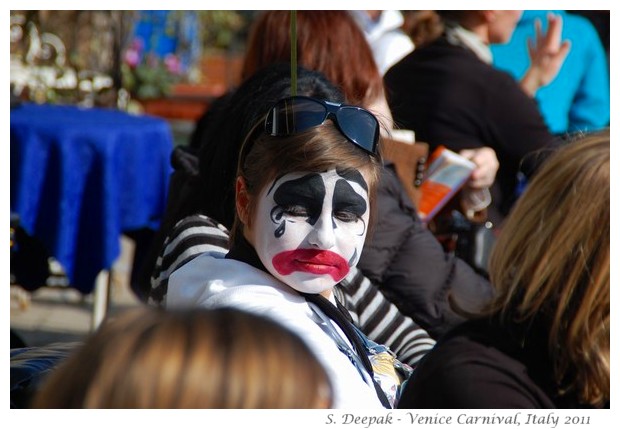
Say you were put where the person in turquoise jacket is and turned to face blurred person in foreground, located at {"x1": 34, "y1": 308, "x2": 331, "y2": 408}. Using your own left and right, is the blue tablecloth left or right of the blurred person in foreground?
right

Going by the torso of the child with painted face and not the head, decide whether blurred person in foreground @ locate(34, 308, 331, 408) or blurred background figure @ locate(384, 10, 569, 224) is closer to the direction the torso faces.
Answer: the blurred person in foreground

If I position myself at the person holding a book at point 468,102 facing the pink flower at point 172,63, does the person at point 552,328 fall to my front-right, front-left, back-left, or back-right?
back-left

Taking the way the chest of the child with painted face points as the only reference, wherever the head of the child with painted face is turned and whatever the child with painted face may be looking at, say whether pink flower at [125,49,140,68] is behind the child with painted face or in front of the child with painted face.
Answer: behind

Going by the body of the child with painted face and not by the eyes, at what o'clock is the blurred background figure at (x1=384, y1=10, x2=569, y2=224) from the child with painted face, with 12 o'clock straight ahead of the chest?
The blurred background figure is roughly at 8 o'clock from the child with painted face.

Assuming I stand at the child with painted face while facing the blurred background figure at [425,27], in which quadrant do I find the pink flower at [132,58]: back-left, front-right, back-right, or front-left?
front-left

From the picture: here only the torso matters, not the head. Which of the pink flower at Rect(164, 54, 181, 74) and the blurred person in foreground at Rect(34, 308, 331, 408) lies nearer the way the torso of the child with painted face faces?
the blurred person in foreground

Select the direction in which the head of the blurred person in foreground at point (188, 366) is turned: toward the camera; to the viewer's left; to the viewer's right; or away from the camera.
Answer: away from the camera

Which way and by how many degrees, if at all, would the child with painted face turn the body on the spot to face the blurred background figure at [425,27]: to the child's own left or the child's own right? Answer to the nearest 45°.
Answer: approximately 135° to the child's own left

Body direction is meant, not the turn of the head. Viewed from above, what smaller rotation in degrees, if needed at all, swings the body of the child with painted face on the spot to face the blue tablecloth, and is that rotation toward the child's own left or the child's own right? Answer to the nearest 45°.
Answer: approximately 180°

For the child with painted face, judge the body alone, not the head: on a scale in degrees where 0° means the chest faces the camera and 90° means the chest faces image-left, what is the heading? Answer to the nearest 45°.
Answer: approximately 315°

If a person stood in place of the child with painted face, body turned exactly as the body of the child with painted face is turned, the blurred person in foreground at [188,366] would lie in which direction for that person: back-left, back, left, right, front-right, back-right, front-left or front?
front-right
